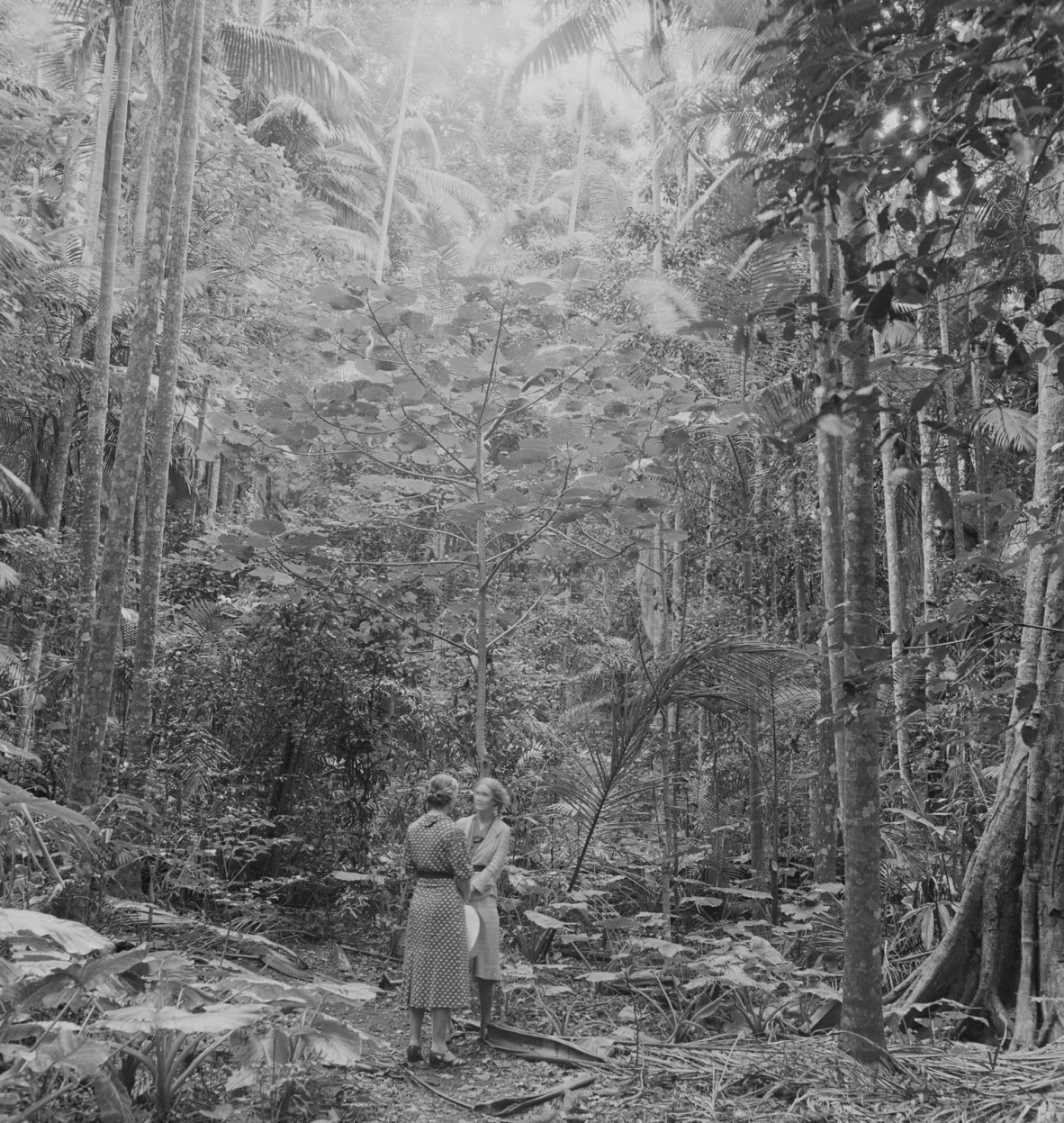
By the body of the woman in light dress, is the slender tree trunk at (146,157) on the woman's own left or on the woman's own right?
on the woman's own right

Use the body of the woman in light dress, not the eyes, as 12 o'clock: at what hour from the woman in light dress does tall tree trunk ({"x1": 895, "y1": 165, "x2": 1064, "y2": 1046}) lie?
The tall tree trunk is roughly at 8 o'clock from the woman in light dress.

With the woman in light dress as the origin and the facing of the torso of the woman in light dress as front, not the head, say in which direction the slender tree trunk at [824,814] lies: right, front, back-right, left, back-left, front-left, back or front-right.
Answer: back

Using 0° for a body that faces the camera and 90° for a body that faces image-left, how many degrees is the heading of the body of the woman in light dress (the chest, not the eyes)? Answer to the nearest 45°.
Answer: approximately 45°

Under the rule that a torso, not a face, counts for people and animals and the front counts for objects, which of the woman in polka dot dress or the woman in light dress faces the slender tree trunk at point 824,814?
the woman in polka dot dress

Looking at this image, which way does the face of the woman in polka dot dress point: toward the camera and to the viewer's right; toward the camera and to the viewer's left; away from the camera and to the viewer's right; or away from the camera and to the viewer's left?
away from the camera and to the viewer's right

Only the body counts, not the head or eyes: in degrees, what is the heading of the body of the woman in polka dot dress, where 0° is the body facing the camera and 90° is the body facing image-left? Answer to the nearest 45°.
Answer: approximately 225°

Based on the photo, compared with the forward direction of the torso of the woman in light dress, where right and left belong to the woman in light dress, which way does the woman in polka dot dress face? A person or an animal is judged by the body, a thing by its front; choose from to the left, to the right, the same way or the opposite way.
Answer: the opposite way

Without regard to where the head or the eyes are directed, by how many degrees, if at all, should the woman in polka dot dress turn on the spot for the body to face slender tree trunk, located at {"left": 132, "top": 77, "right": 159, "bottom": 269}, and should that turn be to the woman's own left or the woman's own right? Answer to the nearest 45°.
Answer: approximately 90° to the woman's own left

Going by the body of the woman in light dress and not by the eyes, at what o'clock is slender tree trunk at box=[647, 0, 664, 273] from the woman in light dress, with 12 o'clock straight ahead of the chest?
The slender tree trunk is roughly at 5 o'clock from the woman in light dress.

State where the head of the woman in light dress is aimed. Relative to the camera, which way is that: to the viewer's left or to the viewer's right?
to the viewer's left

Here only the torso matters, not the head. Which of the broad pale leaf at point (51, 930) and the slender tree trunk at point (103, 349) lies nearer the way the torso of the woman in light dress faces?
the broad pale leaf

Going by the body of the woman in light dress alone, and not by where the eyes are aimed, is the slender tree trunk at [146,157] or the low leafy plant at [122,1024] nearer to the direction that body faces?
the low leafy plant

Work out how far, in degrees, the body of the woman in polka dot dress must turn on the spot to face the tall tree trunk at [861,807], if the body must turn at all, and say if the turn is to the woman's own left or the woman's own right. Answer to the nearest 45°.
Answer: approximately 90° to the woman's own right

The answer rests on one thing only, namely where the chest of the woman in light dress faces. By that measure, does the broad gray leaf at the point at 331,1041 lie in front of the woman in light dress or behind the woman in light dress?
in front

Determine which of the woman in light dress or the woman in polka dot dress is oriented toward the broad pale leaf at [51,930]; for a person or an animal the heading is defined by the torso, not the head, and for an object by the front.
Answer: the woman in light dress
